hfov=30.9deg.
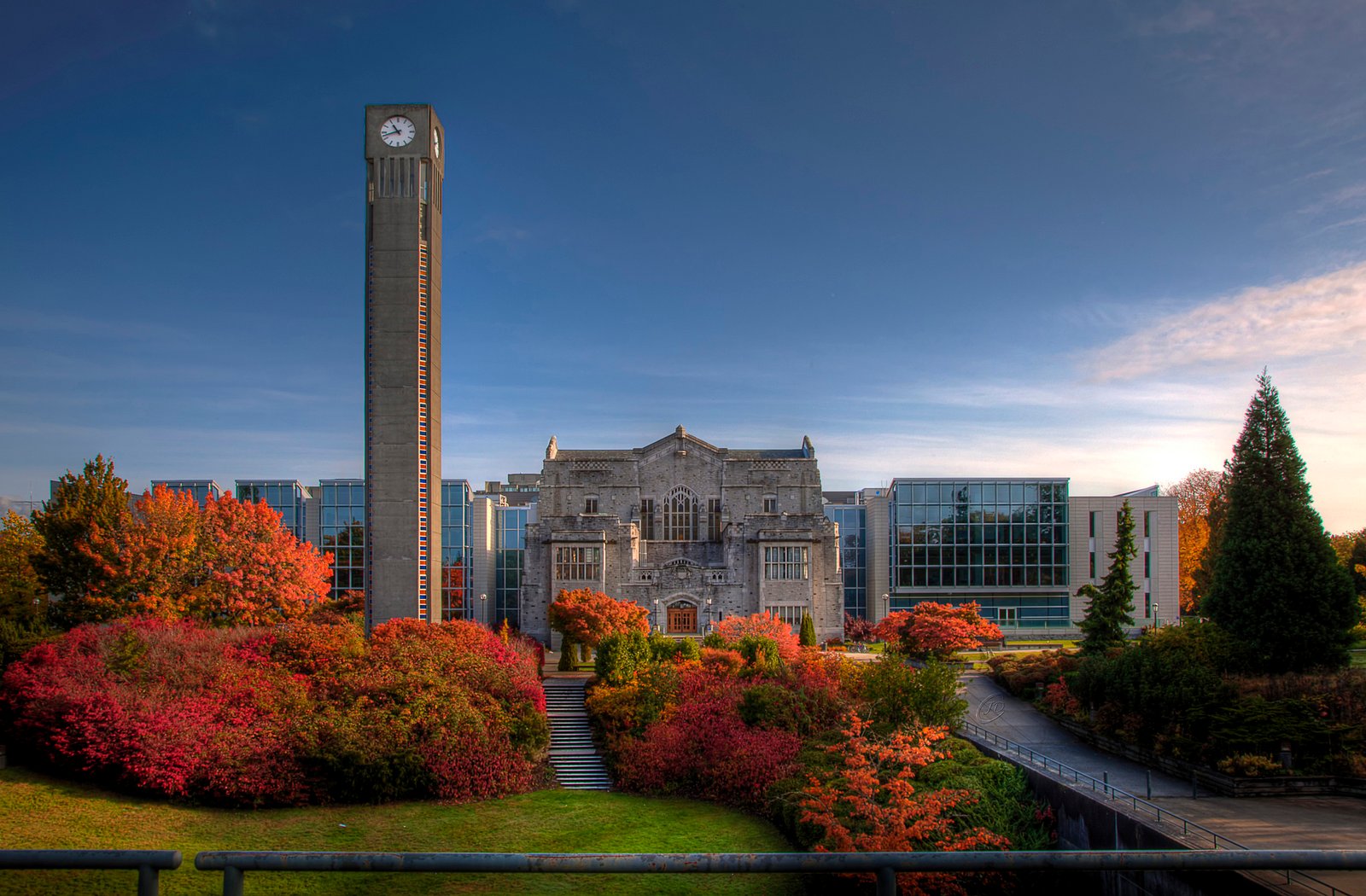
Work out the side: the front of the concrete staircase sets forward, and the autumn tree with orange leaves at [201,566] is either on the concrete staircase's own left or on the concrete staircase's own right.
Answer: on the concrete staircase's own right

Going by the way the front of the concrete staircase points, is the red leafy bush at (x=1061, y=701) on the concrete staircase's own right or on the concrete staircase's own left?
on the concrete staircase's own left

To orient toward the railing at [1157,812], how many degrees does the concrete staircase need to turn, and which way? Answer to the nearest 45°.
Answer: approximately 45° to its left

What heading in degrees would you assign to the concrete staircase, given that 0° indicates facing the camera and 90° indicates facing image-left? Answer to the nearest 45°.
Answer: approximately 0°

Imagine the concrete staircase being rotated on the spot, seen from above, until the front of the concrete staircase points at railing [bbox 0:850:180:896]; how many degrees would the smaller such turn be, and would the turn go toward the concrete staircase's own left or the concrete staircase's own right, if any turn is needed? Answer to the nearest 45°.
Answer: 0° — it already faces it

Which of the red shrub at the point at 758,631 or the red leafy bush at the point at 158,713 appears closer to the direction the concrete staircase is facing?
the red leafy bush

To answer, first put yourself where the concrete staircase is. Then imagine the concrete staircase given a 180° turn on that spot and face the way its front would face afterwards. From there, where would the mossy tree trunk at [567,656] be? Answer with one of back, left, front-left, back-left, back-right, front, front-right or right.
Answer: front
